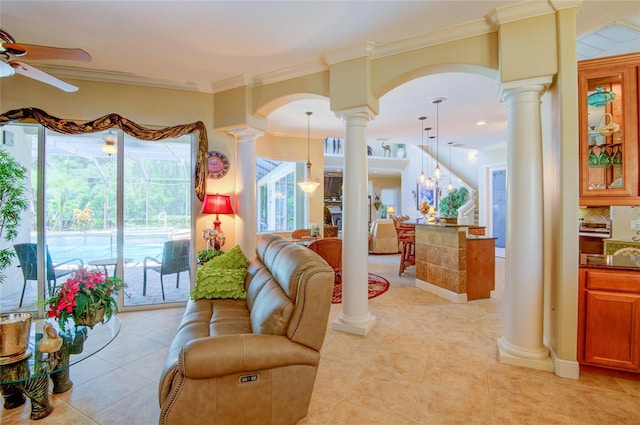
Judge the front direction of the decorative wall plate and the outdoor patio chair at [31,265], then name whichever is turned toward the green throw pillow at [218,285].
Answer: the decorative wall plate

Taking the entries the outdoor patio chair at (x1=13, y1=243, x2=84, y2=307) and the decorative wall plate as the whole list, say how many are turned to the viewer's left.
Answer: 0

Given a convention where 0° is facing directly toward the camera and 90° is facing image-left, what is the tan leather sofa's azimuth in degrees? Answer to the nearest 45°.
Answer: approximately 90°

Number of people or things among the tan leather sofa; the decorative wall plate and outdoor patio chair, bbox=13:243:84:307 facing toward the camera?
1

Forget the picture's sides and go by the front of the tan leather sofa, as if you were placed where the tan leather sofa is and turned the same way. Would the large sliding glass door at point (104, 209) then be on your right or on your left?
on your right

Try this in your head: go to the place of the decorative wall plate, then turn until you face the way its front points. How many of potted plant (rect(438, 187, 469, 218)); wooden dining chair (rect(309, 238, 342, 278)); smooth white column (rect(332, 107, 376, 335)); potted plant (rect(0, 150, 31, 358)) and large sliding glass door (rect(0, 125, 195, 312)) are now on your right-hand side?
2

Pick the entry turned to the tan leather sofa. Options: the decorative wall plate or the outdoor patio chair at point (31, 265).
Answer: the decorative wall plate

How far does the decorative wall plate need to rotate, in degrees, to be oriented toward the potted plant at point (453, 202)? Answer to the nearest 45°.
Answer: approximately 135° to its left

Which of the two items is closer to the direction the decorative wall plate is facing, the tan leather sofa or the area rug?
the tan leather sofa

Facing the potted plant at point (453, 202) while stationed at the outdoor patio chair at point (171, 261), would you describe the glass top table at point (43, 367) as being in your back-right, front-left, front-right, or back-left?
back-right

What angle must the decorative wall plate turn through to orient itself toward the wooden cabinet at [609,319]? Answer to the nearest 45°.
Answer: approximately 45° to its left
